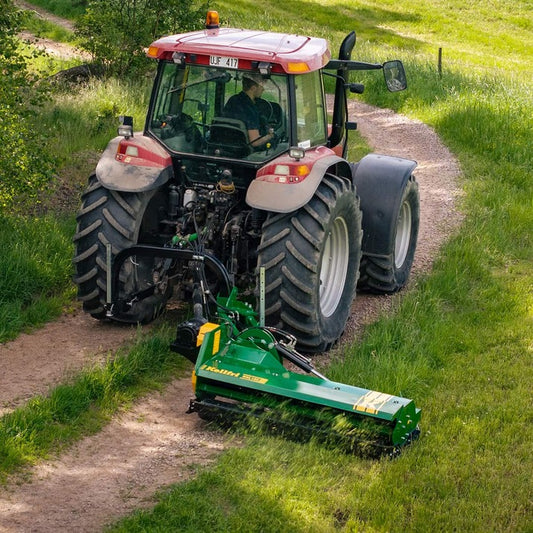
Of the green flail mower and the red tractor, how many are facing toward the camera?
0

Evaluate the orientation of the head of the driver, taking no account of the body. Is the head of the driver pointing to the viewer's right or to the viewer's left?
to the viewer's right

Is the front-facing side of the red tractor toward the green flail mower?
no

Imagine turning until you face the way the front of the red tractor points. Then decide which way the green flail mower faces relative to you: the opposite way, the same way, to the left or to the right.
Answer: the same way

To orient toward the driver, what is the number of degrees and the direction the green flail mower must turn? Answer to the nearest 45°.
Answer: approximately 45° to its left

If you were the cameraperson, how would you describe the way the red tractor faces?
facing away from the viewer and to the right of the viewer

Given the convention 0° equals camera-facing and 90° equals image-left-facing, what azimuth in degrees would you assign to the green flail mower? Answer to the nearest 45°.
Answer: approximately 225°
